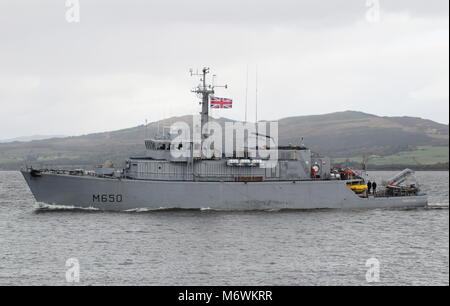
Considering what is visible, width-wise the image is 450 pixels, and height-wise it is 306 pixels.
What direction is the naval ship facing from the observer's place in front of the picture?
facing to the left of the viewer
